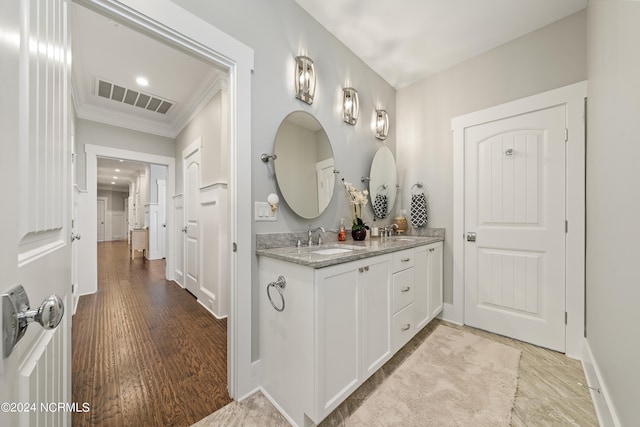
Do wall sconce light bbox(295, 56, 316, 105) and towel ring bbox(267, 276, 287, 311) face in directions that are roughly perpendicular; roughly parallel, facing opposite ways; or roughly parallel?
roughly perpendicular

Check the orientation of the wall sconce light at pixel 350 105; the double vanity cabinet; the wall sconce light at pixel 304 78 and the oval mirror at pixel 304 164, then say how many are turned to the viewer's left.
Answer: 0

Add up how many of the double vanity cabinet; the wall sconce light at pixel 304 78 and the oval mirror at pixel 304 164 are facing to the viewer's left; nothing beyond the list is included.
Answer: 0

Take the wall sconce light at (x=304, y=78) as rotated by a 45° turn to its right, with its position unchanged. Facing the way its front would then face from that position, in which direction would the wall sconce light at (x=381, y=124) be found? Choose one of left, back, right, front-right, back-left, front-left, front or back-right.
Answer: back-left

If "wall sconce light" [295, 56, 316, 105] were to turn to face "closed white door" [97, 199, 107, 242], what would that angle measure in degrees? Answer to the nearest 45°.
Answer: approximately 180°

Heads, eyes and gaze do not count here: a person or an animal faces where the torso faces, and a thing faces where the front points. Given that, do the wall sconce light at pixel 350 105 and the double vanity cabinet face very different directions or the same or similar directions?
same or similar directions

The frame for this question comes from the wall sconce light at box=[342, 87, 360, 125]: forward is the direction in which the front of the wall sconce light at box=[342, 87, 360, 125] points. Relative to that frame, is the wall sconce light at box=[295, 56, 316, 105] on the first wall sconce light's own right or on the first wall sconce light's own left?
on the first wall sconce light's own right

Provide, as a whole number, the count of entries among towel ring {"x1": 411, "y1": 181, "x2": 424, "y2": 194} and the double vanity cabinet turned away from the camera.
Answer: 0

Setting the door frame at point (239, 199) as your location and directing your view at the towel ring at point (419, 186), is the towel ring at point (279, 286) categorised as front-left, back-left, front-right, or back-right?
front-right

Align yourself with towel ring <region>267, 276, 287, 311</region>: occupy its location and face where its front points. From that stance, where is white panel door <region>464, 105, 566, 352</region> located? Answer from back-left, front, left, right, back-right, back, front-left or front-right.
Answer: back-left

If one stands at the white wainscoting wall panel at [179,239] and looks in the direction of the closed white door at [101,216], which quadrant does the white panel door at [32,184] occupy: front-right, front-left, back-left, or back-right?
back-left

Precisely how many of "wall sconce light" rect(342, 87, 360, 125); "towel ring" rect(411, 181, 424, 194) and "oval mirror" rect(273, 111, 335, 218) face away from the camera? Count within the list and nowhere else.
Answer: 0

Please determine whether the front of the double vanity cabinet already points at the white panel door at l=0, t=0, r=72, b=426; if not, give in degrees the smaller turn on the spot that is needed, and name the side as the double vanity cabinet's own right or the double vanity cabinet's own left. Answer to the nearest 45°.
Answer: approximately 90° to the double vanity cabinet's own right

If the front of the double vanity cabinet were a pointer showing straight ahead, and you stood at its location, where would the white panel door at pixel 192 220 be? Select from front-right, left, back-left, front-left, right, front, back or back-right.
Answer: back

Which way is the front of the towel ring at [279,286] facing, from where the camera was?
facing the viewer and to the left of the viewer

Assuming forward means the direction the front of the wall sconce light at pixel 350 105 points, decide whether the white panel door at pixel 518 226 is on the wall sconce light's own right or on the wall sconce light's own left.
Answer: on the wall sconce light's own left

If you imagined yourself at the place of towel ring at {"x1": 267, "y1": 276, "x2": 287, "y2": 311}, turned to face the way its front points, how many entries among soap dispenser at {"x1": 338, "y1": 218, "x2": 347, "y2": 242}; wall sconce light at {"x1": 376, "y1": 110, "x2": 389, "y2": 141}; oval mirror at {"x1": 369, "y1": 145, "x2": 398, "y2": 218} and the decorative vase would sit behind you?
4

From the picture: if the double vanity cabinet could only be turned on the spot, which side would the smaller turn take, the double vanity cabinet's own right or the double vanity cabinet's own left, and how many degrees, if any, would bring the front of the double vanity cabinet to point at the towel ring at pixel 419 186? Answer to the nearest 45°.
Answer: approximately 90° to the double vanity cabinet's own left

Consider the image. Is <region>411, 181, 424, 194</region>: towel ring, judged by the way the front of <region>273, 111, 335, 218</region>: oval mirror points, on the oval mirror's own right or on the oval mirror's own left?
on the oval mirror's own left

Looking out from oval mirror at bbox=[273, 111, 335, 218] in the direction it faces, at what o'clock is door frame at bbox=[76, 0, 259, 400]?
The door frame is roughly at 3 o'clock from the oval mirror.
